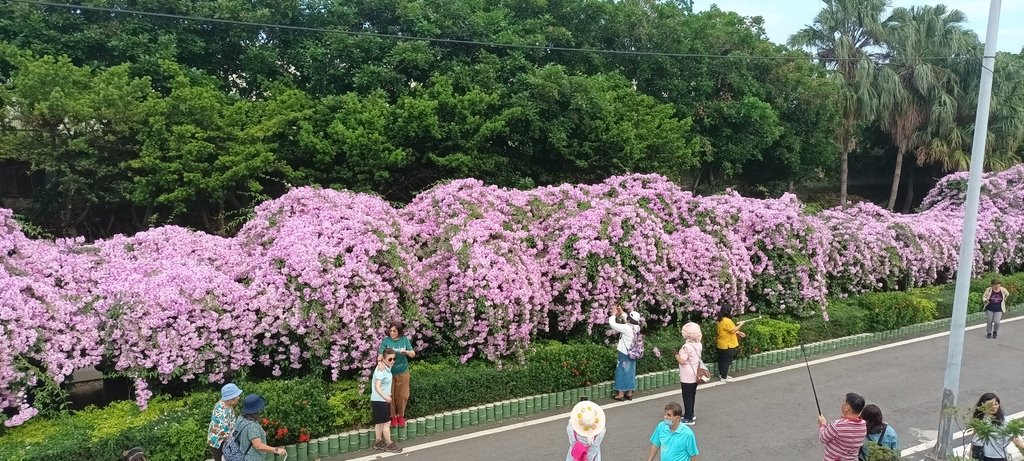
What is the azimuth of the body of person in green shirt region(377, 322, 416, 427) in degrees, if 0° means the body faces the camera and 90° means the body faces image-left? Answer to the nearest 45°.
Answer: approximately 0°

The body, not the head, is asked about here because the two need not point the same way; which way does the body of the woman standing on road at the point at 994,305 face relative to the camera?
toward the camera

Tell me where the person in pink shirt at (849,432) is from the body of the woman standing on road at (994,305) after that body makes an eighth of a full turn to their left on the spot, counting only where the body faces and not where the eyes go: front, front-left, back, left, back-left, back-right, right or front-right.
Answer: front-right

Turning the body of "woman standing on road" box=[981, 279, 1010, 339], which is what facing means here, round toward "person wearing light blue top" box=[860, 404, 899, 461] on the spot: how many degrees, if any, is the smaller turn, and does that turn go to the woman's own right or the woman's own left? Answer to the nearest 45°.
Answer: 0° — they already face them

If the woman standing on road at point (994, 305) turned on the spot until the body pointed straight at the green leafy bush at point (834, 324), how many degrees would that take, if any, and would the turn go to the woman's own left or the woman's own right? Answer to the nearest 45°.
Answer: approximately 45° to the woman's own right

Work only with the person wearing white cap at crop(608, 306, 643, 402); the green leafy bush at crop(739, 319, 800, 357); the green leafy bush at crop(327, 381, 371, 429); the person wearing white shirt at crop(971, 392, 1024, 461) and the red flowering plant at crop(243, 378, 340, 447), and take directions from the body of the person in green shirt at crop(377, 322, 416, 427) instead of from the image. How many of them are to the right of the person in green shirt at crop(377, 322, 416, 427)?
2

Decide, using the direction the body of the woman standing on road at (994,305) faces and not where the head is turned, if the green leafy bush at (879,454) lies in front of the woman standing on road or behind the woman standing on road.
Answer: in front

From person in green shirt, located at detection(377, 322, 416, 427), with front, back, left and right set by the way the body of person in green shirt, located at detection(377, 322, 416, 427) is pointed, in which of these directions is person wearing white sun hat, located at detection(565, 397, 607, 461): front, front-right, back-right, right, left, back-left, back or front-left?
front-left

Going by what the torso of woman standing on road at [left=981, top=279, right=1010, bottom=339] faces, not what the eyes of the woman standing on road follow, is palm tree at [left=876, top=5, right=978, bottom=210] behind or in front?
behind

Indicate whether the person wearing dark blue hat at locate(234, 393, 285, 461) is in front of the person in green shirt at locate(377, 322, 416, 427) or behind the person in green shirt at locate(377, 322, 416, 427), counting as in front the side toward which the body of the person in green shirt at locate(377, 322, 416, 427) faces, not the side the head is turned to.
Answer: in front

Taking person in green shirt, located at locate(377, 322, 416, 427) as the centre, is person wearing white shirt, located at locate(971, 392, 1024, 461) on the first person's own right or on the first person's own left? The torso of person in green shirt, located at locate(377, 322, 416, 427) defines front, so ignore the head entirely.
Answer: on the first person's own left

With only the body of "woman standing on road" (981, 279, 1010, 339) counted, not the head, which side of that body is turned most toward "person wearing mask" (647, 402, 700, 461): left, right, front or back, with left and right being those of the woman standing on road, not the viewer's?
front

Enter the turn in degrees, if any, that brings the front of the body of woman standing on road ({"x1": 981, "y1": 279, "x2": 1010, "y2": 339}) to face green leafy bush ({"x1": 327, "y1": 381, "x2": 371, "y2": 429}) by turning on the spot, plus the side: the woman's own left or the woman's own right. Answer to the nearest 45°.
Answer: approximately 45° to the woman's own right

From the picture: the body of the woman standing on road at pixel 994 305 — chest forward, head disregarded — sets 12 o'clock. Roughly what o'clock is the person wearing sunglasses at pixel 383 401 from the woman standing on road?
The person wearing sunglasses is roughly at 1 o'clock from the woman standing on road.

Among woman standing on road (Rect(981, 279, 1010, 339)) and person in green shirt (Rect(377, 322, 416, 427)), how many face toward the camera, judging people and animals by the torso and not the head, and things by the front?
2
